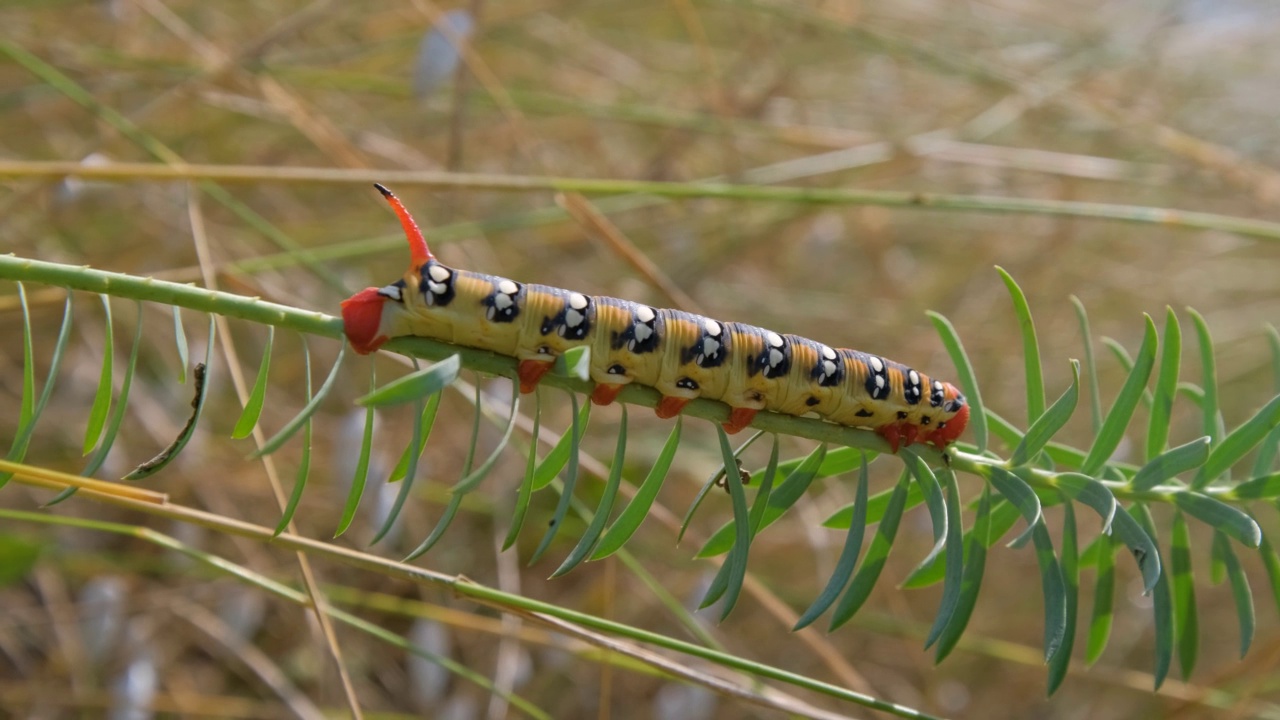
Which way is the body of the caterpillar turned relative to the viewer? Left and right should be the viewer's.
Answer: facing to the right of the viewer
